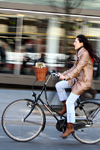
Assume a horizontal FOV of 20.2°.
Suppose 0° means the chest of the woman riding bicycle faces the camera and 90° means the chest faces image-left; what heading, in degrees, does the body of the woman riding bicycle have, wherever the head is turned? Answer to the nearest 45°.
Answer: approximately 90°

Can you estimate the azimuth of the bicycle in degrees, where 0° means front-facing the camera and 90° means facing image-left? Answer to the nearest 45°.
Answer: approximately 90°
